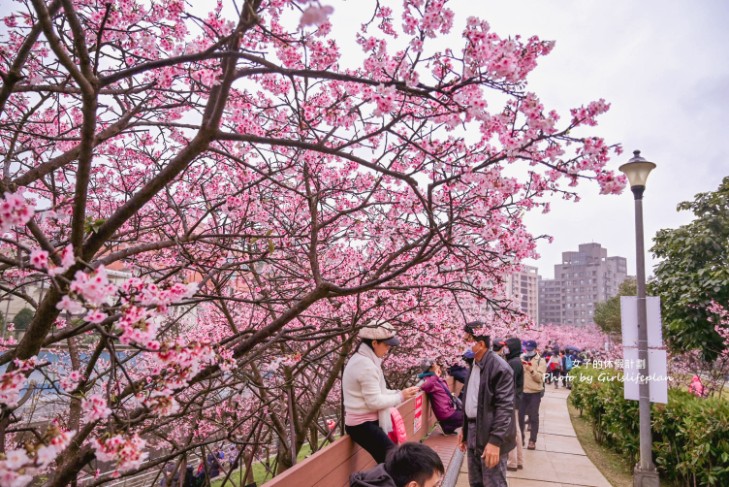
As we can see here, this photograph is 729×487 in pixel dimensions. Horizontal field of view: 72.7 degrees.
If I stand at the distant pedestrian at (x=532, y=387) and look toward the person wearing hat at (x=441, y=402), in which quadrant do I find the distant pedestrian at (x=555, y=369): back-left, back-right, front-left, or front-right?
back-right

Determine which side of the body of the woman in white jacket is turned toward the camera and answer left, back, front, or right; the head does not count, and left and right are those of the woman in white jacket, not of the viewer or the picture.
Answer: right

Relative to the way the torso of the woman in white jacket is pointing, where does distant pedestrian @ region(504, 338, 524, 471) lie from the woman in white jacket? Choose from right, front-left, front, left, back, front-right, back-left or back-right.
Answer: front-left

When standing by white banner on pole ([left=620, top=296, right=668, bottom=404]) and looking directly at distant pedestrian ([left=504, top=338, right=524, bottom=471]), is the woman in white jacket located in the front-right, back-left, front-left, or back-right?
front-left
